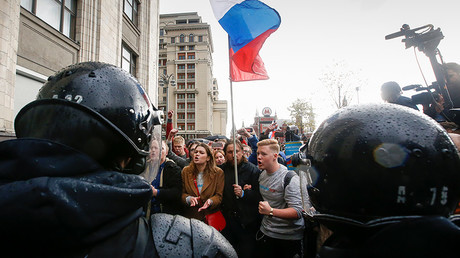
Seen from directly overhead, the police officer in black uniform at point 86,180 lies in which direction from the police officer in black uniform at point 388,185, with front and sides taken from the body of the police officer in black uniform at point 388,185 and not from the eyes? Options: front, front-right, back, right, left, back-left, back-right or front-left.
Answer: left

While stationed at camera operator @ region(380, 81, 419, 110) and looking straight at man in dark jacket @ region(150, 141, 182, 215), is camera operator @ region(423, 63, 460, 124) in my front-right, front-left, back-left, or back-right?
back-left

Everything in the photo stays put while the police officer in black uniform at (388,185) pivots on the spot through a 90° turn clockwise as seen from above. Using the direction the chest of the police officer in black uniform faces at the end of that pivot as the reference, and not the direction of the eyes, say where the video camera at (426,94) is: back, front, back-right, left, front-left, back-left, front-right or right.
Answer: front-left

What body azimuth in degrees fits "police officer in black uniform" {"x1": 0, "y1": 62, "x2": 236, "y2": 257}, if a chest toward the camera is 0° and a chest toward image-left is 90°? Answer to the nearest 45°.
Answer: approximately 225°

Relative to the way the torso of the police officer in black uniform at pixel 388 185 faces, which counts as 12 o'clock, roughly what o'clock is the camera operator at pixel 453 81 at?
The camera operator is roughly at 2 o'clock from the police officer in black uniform.

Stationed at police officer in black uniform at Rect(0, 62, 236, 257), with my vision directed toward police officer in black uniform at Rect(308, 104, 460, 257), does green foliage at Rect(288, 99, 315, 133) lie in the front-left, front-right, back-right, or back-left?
front-left

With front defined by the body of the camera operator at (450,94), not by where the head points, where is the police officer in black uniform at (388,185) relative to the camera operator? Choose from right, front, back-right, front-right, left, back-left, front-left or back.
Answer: left

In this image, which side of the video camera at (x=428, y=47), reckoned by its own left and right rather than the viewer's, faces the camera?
left

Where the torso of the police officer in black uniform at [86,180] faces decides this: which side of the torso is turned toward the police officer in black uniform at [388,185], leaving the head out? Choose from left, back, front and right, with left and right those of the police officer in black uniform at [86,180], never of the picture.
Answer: right

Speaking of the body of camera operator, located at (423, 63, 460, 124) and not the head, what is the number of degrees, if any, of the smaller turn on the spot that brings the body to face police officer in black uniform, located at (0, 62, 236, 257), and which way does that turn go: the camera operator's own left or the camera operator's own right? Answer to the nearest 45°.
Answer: approximately 90° to the camera operator's own left

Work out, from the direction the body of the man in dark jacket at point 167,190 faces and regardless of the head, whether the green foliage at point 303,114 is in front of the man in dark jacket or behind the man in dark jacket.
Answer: behind

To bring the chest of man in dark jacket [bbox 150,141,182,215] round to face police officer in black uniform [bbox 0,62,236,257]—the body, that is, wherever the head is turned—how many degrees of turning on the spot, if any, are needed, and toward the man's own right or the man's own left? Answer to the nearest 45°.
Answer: approximately 45° to the man's own left

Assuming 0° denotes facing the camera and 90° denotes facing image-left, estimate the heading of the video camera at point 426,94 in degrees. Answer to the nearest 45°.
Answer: approximately 90°

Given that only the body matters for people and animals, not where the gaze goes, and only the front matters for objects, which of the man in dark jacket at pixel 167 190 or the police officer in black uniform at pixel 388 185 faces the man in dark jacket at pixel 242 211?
the police officer in black uniform

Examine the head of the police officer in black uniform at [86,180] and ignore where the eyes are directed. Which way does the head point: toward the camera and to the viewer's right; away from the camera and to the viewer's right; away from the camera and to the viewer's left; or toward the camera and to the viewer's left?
away from the camera and to the viewer's right
